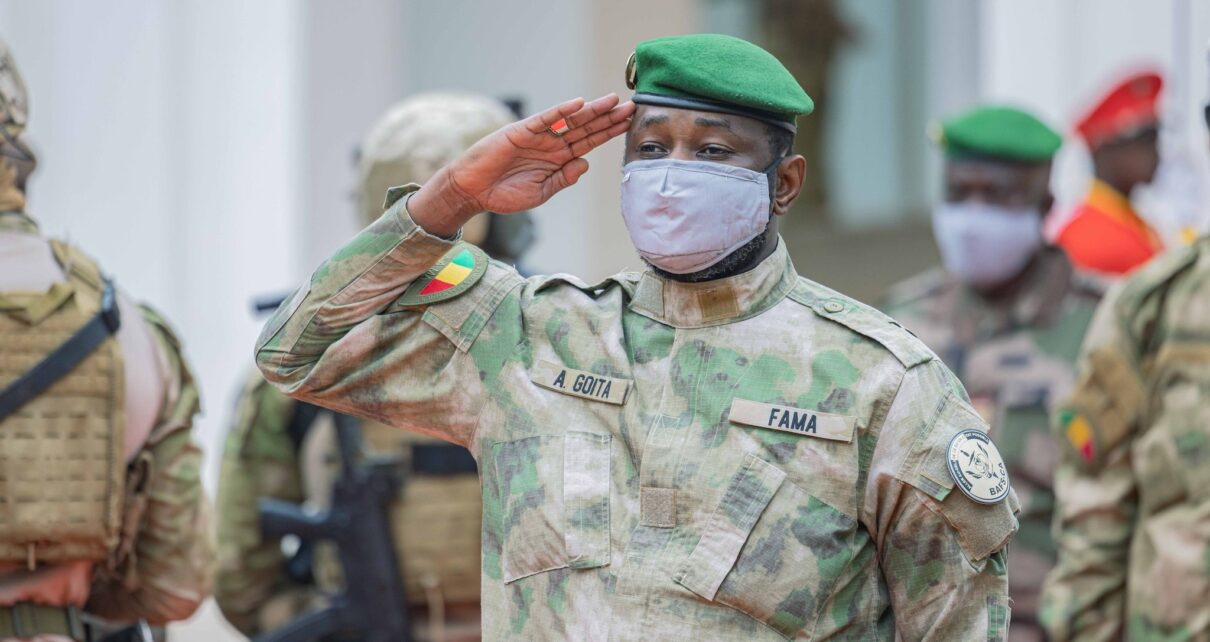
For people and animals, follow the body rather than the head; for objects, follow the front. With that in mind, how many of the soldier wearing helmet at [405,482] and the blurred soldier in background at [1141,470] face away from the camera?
0

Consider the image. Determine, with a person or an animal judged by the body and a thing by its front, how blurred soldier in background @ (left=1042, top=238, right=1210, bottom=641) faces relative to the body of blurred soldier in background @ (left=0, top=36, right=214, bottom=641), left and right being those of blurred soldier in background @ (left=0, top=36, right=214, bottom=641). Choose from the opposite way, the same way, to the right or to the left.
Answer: the opposite way

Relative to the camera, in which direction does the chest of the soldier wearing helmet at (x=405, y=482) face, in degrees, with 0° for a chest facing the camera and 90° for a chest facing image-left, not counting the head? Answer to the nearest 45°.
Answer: approximately 315°

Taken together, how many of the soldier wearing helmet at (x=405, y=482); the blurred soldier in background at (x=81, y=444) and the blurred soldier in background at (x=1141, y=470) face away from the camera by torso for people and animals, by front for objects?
1

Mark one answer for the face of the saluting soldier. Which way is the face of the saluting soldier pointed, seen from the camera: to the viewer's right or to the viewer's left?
to the viewer's left

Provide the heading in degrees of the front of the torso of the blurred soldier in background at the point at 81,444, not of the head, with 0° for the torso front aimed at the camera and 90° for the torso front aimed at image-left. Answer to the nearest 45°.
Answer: approximately 180°

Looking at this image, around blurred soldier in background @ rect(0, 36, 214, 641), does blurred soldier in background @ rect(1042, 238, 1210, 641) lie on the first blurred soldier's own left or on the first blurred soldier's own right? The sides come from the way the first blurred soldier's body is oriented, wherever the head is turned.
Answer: on the first blurred soldier's own right

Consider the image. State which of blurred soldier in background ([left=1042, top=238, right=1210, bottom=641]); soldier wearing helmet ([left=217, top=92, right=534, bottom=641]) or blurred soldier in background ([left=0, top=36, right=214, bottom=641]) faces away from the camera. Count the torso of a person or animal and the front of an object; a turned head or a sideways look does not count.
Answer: blurred soldier in background ([left=0, top=36, right=214, bottom=641])

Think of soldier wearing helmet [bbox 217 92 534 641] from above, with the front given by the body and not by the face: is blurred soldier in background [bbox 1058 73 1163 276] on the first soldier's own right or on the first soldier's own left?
on the first soldier's own left

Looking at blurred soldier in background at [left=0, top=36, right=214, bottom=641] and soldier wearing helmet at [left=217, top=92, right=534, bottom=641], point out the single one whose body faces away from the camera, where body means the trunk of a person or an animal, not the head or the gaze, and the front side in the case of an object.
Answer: the blurred soldier in background
